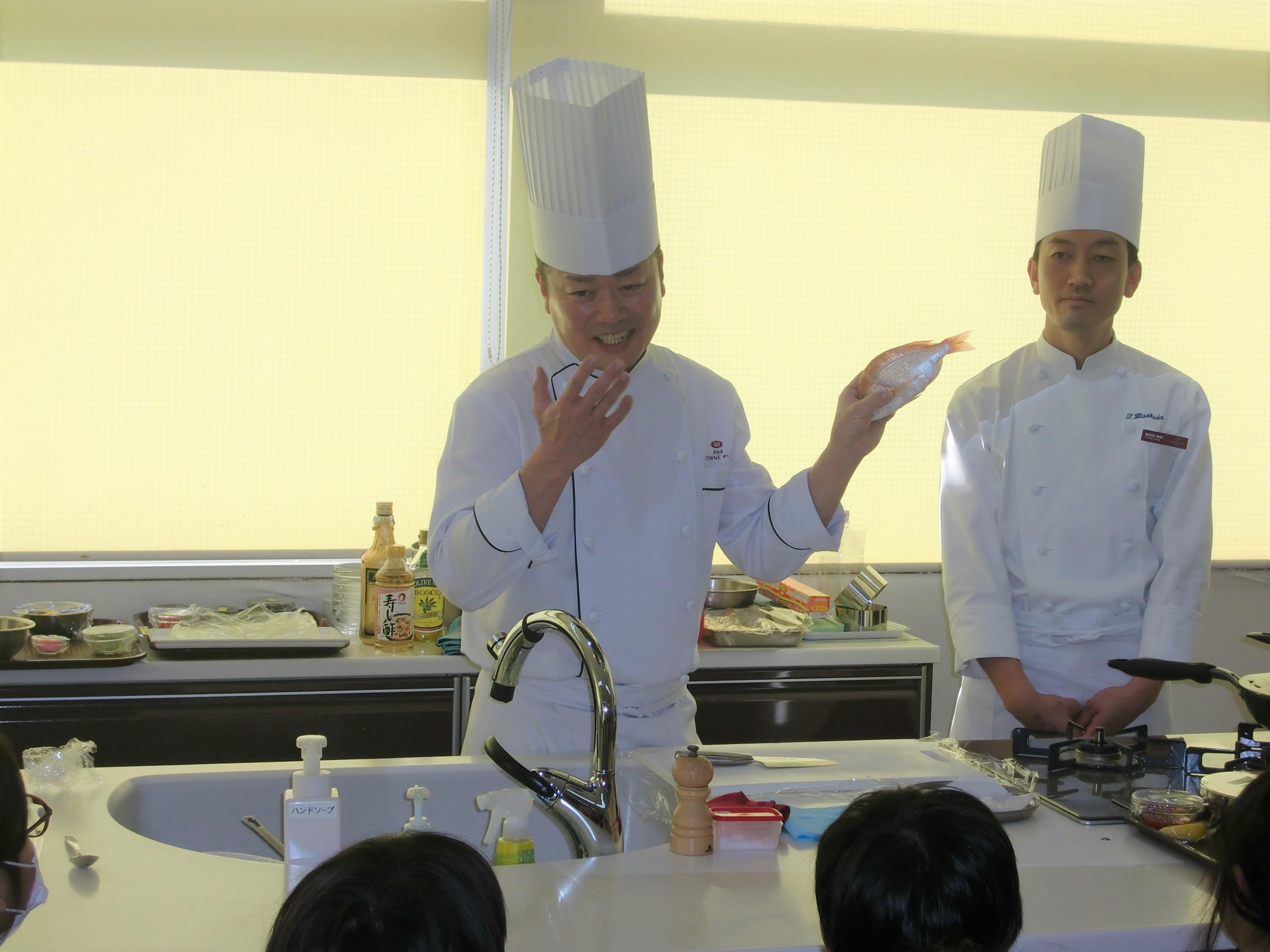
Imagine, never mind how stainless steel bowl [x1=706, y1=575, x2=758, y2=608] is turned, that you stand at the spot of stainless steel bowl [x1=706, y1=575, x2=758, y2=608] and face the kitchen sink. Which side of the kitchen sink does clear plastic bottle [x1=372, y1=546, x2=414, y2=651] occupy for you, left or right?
right

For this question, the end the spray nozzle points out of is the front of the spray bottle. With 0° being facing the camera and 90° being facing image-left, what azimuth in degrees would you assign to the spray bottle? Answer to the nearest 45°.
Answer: approximately 90°

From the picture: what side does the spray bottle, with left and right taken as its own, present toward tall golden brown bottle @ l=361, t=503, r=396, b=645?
right

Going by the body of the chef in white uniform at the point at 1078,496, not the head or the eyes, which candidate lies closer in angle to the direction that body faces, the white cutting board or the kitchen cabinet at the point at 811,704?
the white cutting board

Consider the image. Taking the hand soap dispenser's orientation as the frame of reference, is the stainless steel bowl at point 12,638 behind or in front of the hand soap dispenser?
behind

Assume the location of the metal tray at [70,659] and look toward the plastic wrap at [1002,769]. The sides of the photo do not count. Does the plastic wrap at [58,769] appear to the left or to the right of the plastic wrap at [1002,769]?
right

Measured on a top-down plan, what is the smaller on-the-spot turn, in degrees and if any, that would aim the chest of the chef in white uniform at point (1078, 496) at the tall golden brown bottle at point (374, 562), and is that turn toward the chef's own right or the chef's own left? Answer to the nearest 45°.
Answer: approximately 90° to the chef's own right

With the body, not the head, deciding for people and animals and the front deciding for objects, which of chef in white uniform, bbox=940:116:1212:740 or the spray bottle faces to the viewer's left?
the spray bottle

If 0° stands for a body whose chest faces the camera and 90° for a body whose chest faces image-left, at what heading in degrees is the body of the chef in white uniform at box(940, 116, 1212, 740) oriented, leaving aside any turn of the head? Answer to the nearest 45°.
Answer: approximately 0°

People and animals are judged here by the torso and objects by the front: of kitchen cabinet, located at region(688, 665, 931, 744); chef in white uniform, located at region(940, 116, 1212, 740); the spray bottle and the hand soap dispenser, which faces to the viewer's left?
the spray bottle
